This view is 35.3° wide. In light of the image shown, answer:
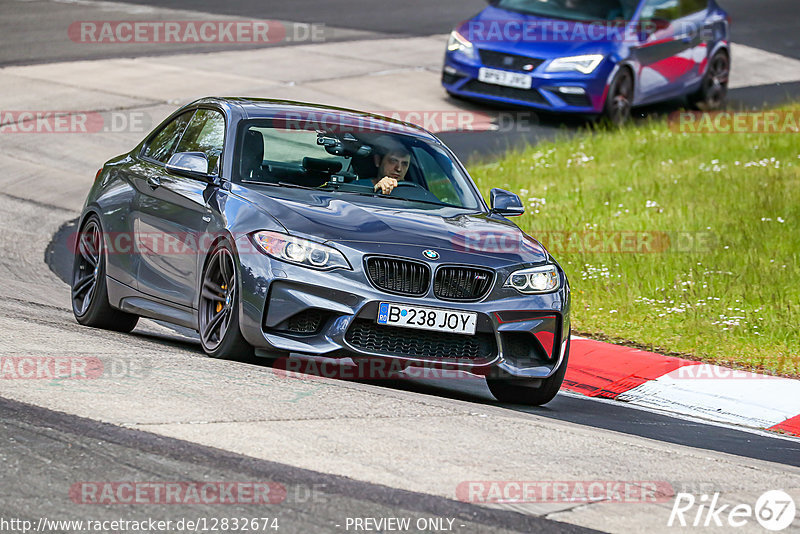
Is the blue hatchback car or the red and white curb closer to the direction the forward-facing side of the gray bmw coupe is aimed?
the red and white curb

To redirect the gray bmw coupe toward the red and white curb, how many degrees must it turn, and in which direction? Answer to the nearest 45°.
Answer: approximately 45° to its left

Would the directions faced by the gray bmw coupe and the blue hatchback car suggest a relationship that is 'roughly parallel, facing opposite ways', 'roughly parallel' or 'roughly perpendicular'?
roughly perpendicular

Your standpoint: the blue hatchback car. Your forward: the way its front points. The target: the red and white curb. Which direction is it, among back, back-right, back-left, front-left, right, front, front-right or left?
front-left

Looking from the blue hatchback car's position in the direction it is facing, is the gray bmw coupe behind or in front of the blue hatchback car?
in front

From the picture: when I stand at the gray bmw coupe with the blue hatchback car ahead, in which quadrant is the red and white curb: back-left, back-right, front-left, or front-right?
front-right

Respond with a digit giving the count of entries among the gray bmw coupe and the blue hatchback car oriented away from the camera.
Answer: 0

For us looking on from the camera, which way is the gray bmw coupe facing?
facing the viewer and to the right of the viewer

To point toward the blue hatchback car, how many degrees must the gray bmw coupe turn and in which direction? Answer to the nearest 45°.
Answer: approximately 135° to its left
